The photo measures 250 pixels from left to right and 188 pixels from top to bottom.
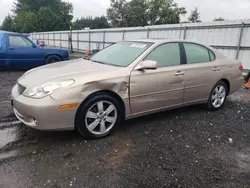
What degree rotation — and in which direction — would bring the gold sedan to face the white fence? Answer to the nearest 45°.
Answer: approximately 180°

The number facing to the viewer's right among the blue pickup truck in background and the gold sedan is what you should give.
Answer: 1

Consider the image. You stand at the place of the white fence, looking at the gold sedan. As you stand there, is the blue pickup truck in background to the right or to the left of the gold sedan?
right

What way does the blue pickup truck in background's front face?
to the viewer's right

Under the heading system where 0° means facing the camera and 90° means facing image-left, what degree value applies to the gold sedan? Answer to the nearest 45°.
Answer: approximately 45°

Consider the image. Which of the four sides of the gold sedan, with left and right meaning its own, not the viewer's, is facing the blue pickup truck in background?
right
